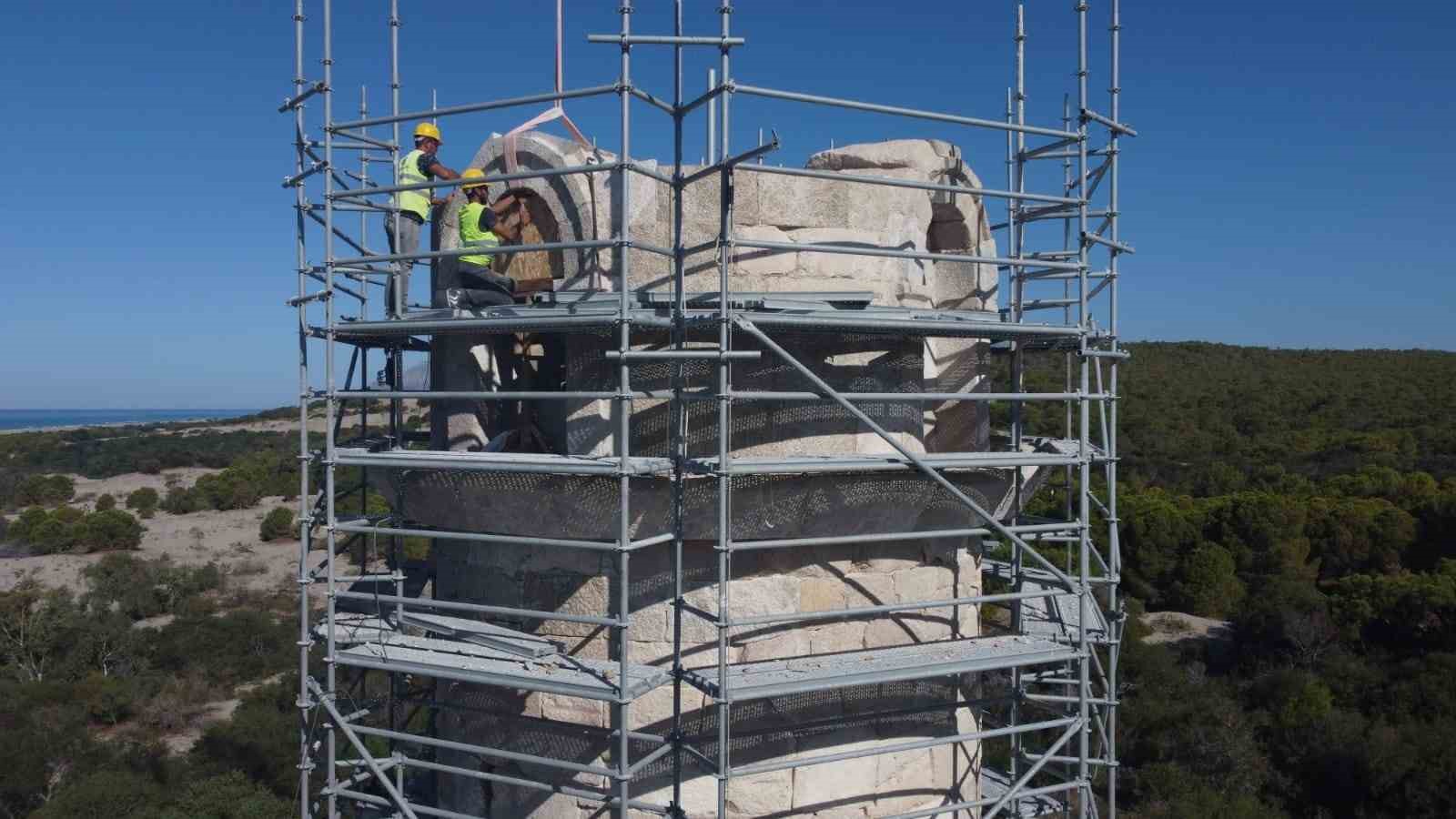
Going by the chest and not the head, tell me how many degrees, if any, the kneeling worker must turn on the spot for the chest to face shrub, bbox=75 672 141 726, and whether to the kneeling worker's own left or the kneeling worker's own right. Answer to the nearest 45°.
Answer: approximately 135° to the kneeling worker's own left

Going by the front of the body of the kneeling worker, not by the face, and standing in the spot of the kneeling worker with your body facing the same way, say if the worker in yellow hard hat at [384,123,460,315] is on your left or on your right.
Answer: on your left

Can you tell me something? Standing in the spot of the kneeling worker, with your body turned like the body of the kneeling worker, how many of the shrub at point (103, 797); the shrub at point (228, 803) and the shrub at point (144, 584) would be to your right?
0

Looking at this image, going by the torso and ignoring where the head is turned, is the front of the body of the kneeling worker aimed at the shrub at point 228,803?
no

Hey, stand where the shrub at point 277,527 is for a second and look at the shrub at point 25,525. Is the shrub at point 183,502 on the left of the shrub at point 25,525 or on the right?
right

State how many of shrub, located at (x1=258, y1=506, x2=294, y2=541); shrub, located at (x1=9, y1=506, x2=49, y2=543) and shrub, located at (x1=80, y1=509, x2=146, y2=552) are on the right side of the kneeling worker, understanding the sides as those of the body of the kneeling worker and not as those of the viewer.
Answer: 0

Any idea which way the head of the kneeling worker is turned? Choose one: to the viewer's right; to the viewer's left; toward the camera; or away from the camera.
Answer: to the viewer's right

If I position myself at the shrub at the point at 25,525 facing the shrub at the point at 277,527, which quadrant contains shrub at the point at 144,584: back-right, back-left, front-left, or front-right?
front-right

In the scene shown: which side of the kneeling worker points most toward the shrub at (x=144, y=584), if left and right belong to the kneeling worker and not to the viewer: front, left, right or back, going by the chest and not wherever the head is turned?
left

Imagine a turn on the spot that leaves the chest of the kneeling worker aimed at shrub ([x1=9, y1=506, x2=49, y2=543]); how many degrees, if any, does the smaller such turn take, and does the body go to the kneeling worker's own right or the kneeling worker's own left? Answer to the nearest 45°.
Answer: approximately 135° to the kneeling worker's own left

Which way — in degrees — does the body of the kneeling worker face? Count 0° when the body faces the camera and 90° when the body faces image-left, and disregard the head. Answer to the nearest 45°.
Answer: approximately 270°

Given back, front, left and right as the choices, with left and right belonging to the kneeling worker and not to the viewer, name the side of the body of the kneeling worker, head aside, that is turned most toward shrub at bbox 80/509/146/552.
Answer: left

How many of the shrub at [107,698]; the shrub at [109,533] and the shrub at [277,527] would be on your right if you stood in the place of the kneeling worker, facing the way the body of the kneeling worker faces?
0
